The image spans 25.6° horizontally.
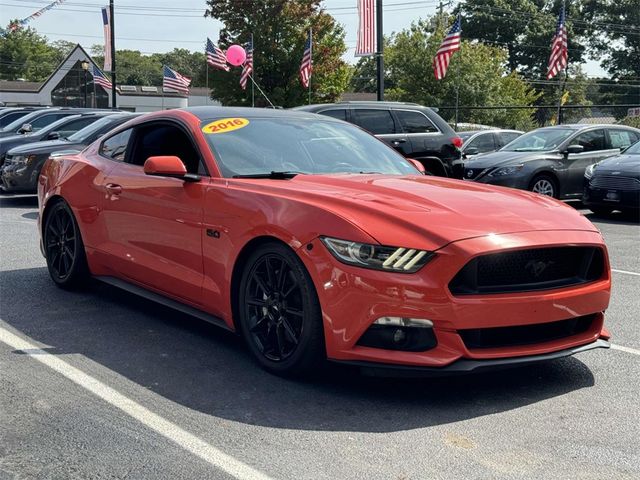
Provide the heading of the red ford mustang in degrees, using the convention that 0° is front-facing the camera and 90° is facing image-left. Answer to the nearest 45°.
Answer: approximately 315°

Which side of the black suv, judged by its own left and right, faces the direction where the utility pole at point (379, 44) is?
right

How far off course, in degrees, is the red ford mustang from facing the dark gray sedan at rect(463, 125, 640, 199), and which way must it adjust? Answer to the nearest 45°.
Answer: approximately 135° to its left

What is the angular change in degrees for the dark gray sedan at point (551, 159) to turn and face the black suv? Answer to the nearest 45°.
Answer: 0° — it already faces it

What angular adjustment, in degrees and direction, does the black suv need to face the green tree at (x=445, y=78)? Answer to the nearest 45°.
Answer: approximately 90° to its right

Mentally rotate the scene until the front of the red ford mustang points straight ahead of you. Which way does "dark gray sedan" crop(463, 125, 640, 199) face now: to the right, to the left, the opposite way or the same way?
to the right

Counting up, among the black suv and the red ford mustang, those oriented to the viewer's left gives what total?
1

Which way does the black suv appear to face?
to the viewer's left

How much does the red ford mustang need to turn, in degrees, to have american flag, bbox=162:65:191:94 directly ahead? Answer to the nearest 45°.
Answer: approximately 135° to its left

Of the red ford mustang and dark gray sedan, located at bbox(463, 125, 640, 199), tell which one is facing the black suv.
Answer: the dark gray sedan

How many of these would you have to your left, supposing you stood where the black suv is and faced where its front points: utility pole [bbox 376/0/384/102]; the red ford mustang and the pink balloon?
1

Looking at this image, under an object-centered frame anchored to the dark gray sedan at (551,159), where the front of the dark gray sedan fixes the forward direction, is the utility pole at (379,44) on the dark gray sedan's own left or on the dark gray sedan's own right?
on the dark gray sedan's own right

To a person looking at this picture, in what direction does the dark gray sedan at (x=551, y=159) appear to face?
facing the viewer and to the left of the viewer
